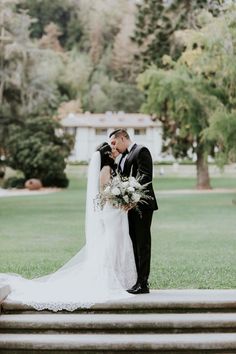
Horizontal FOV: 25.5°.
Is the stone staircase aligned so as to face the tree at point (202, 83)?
no

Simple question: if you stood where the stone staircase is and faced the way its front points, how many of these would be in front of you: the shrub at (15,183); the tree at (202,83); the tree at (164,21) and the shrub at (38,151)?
0

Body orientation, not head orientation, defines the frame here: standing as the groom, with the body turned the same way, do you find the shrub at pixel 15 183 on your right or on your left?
on your right

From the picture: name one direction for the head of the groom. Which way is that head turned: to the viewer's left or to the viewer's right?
to the viewer's left

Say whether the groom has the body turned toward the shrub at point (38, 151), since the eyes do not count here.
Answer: no

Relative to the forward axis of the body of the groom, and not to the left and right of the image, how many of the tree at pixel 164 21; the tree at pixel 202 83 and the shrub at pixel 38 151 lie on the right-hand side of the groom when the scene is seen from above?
3

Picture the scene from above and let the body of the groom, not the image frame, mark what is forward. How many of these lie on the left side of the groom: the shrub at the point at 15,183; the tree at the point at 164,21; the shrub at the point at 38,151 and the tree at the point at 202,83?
0

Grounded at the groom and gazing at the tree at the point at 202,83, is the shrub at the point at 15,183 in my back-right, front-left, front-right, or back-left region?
front-left

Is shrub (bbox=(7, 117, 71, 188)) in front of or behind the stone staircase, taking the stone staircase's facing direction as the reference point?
behind

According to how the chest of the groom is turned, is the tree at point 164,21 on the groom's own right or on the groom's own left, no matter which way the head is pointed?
on the groom's own right

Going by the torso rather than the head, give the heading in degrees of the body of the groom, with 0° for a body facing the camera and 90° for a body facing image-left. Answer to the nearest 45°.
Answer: approximately 90°

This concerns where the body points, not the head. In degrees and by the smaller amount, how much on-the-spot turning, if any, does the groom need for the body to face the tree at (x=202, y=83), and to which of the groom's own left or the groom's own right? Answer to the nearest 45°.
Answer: approximately 90° to the groom's own right

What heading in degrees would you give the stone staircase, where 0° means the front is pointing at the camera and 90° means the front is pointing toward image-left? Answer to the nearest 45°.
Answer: approximately 0°
